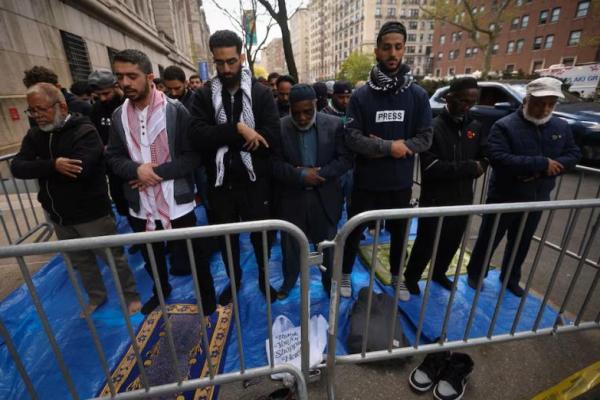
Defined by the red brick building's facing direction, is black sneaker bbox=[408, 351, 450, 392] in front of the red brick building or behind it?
in front

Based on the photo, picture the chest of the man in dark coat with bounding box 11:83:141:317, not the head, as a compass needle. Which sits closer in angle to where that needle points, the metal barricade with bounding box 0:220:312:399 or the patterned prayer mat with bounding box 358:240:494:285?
the metal barricade

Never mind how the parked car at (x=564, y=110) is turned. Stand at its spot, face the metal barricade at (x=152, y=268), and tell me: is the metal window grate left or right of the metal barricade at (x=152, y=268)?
right

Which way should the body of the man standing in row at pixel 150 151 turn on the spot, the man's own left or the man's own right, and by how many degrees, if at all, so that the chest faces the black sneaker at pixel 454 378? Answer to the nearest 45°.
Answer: approximately 90° to the man's own left

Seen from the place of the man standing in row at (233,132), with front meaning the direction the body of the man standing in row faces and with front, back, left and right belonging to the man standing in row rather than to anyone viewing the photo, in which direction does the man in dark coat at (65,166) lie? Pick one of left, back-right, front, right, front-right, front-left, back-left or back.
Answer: right

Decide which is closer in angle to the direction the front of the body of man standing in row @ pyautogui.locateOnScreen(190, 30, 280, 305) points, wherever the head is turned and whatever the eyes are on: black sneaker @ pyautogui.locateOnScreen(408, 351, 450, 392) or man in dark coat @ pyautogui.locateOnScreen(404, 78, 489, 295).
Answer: the black sneaker

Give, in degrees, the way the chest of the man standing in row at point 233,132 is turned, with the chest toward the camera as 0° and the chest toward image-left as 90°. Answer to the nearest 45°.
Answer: approximately 0°
